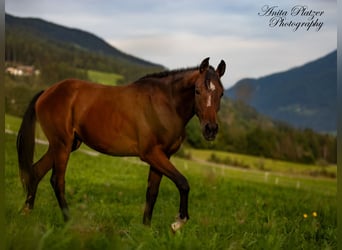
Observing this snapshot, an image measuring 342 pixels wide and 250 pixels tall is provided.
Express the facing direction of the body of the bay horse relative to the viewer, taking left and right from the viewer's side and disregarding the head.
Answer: facing to the right of the viewer
